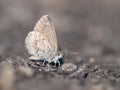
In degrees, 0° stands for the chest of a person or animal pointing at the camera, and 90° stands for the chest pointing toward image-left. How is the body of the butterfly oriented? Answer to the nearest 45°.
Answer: approximately 270°
